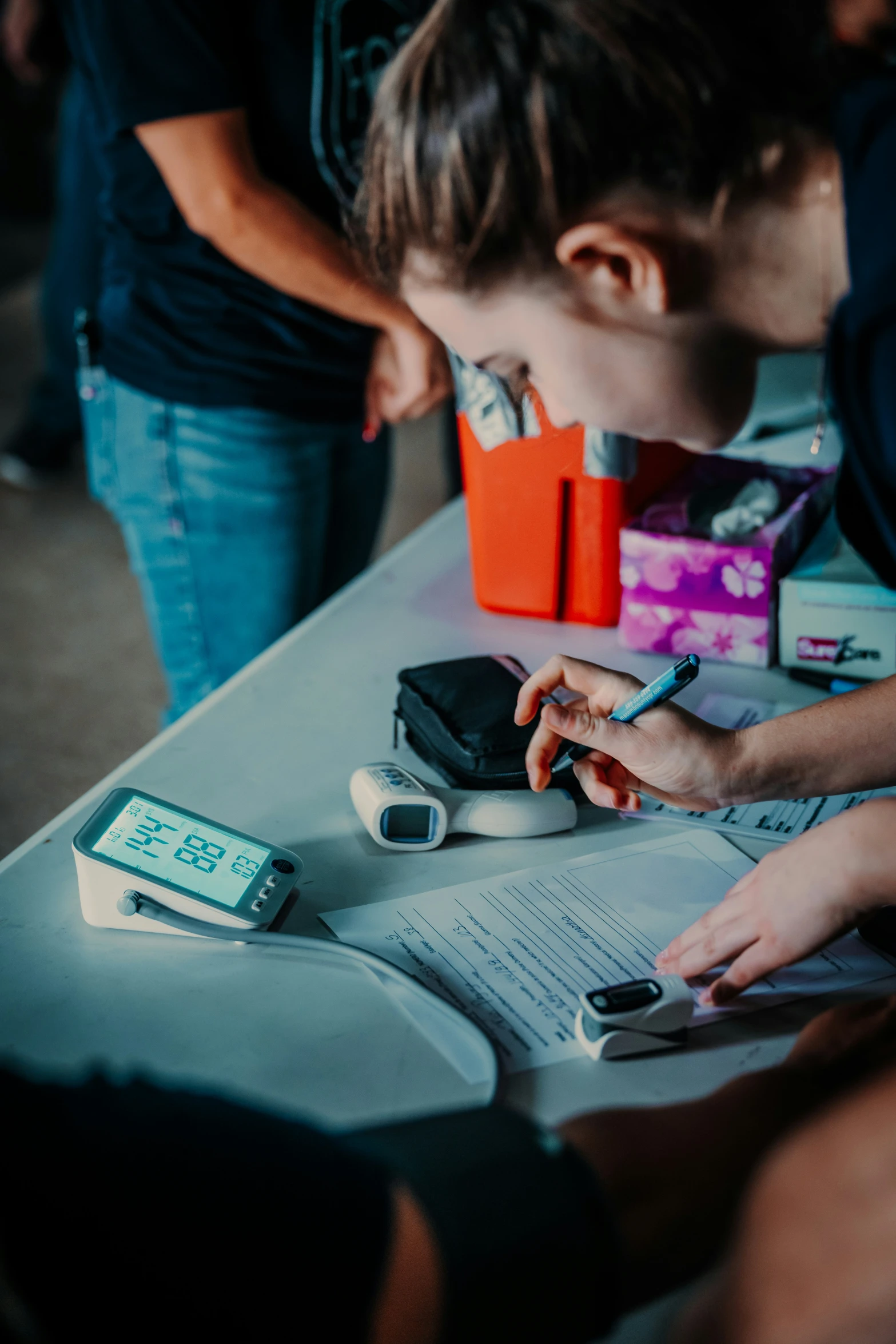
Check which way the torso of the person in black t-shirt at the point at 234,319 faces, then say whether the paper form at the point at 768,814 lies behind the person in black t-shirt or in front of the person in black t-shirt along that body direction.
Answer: in front

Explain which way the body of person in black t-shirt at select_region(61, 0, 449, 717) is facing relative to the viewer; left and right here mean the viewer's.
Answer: facing the viewer and to the right of the viewer

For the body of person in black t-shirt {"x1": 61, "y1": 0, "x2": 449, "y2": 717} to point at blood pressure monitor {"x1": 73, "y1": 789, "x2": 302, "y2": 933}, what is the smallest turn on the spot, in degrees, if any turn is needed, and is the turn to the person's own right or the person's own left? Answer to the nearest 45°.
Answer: approximately 45° to the person's own right

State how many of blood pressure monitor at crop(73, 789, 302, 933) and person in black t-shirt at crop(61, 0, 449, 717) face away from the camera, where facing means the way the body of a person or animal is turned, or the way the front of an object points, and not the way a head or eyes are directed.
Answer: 0

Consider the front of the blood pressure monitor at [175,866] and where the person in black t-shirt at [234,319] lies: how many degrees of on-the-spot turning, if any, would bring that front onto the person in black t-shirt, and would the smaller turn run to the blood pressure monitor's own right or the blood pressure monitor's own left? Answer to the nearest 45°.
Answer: approximately 135° to the blood pressure monitor's own left
